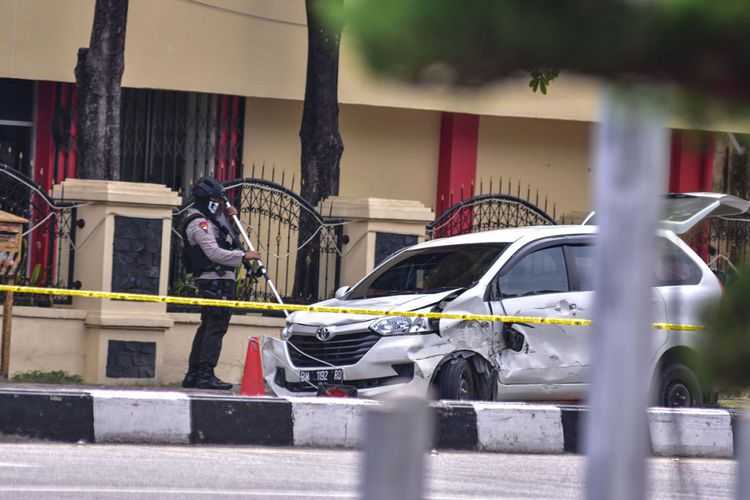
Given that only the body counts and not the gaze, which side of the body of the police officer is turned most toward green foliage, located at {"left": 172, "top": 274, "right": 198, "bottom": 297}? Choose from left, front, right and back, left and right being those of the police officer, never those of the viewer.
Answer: left

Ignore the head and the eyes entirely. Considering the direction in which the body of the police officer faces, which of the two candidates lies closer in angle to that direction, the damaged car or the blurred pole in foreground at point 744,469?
the damaged car

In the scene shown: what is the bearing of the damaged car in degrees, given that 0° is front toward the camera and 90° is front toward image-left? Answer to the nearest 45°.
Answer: approximately 45°

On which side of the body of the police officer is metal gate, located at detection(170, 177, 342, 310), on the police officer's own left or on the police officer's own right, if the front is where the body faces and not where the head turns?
on the police officer's own left

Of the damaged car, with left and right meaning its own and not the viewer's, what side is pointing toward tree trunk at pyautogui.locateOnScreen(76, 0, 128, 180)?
right

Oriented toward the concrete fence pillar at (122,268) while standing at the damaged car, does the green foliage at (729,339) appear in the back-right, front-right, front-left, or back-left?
back-left

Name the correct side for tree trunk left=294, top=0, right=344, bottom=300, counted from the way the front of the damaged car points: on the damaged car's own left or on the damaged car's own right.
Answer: on the damaged car's own right

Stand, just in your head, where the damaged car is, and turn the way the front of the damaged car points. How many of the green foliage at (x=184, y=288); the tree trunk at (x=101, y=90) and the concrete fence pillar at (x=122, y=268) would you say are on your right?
3

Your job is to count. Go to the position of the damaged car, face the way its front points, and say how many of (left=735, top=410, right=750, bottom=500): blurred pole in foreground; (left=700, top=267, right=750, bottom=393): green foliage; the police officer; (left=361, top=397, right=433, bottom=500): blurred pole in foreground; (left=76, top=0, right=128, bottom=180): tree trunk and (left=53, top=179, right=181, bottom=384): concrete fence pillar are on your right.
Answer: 3

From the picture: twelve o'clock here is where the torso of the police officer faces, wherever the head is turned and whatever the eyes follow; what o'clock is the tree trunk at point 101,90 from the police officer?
The tree trunk is roughly at 8 o'clock from the police officer.

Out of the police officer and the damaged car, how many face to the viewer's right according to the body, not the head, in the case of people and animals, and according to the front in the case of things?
1

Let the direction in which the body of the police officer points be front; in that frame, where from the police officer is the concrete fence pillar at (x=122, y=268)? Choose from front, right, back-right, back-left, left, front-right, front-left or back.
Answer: back-left

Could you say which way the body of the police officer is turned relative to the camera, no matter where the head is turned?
to the viewer's right

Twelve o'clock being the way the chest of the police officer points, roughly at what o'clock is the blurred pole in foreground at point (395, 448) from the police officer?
The blurred pole in foreground is roughly at 3 o'clock from the police officer.

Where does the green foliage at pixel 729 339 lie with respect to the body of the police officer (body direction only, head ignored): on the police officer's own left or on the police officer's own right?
on the police officer's own right

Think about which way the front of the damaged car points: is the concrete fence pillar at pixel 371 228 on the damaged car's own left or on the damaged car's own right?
on the damaged car's own right

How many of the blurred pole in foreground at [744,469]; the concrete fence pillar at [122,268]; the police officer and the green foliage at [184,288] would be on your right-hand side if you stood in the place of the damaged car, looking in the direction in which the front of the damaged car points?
3
